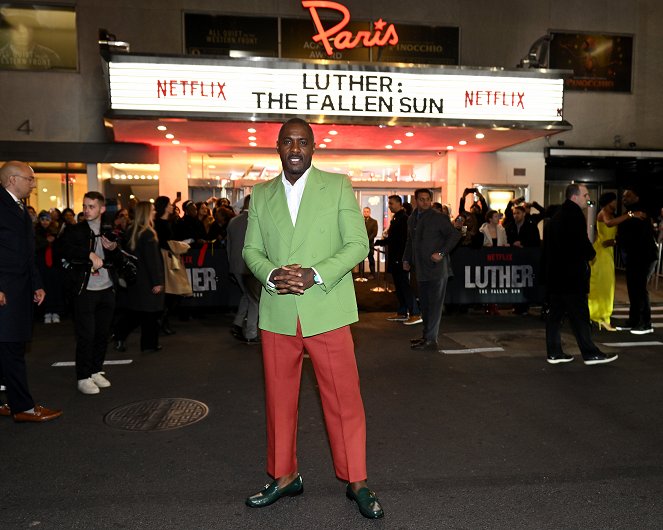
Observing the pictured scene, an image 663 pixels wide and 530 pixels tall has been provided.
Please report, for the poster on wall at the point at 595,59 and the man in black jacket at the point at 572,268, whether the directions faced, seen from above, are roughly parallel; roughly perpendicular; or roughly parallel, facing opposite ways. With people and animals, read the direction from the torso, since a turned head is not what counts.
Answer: roughly perpendicular

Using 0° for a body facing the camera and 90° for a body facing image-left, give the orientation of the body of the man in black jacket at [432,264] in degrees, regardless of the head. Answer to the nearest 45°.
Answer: approximately 45°

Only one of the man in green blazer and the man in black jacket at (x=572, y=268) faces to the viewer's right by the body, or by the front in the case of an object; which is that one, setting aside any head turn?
the man in black jacket

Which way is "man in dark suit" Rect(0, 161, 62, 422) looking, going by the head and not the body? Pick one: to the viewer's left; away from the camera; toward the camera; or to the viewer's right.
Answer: to the viewer's right

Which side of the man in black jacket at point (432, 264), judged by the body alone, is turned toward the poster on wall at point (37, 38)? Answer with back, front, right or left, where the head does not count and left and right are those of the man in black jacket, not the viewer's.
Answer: right

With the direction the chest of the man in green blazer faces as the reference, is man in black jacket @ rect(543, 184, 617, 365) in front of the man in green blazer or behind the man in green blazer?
behind

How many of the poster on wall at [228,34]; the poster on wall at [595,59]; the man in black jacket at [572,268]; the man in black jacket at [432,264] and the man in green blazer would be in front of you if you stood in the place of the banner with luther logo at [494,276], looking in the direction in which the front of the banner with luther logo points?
3

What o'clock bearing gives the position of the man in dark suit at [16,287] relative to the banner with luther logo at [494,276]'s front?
The man in dark suit is roughly at 1 o'clock from the banner with luther logo.

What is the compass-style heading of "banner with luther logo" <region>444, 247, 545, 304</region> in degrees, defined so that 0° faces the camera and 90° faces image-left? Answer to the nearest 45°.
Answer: approximately 0°
